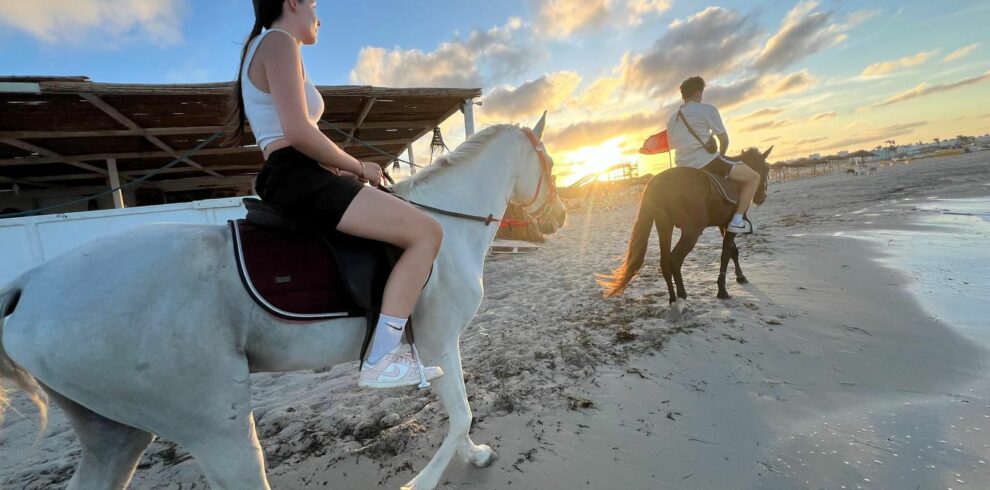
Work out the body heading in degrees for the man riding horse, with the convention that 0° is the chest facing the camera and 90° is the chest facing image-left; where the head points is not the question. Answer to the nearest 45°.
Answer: approximately 225°

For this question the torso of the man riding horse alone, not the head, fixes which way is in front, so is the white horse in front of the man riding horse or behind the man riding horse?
behind

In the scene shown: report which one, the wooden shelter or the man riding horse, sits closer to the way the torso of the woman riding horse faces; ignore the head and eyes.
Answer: the man riding horse

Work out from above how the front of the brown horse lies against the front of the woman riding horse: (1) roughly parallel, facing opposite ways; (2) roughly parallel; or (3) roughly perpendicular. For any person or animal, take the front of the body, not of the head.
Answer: roughly parallel

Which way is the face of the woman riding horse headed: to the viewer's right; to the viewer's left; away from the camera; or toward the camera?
to the viewer's right

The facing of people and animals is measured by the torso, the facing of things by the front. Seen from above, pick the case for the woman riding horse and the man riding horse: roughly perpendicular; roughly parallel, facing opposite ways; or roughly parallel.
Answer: roughly parallel

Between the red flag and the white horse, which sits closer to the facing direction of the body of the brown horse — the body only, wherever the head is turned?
the red flag

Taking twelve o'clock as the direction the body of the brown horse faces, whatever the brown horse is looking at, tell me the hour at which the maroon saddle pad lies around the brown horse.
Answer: The maroon saddle pad is roughly at 5 o'clock from the brown horse.

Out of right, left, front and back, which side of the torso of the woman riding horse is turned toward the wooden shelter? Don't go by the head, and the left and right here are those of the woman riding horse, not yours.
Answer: left

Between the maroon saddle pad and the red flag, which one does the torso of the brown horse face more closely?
the red flag

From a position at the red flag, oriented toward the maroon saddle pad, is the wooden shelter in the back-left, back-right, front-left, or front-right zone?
front-right

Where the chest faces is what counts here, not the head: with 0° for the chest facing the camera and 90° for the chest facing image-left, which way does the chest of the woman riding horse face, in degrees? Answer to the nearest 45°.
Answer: approximately 270°
